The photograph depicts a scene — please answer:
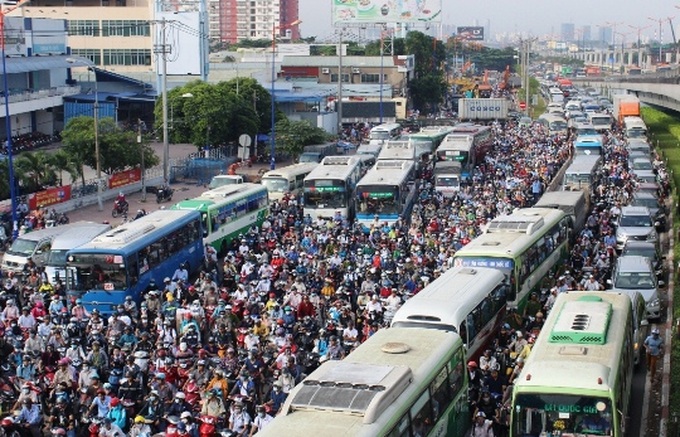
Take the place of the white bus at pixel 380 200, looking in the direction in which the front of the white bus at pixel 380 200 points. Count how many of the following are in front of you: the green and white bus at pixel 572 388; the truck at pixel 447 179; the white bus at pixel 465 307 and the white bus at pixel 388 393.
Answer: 3

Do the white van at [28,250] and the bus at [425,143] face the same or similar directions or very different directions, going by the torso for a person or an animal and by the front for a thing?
same or similar directions

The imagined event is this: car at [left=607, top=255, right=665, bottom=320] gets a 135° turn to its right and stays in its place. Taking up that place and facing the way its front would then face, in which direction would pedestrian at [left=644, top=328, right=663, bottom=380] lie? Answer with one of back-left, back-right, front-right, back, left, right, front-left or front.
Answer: back-left

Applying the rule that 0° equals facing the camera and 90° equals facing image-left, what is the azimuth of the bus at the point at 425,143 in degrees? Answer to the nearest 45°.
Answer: approximately 45°

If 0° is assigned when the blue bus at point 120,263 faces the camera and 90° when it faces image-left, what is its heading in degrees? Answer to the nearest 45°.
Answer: approximately 45°

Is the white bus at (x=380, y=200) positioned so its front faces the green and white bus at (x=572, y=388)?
yes

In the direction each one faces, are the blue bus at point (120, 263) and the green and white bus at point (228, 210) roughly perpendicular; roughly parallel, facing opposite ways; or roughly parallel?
roughly parallel

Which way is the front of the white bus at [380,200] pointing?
toward the camera

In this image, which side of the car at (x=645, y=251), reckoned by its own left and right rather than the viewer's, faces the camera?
front

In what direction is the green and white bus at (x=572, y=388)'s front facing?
toward the camera

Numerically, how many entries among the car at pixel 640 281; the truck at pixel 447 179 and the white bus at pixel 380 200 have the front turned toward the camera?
3

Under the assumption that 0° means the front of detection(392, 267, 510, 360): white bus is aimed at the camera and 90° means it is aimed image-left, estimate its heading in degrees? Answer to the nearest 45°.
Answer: approximately 45°

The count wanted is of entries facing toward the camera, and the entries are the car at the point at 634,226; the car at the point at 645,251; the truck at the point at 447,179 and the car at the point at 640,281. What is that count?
4
